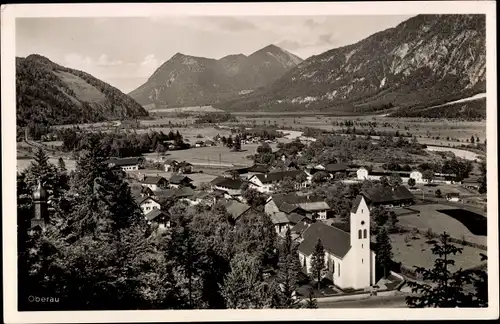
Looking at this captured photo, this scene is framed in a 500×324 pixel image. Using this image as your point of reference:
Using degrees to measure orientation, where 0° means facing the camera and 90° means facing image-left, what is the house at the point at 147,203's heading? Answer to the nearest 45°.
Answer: approximately 315°
